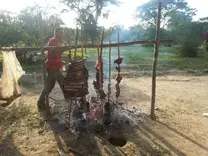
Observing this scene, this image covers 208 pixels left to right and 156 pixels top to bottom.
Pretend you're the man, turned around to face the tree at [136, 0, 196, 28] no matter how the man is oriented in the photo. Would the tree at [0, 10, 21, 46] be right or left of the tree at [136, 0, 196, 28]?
left

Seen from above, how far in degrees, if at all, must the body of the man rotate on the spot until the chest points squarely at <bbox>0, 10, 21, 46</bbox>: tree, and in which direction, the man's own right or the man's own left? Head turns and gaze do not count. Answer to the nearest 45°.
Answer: approximately 90° to the man's own left

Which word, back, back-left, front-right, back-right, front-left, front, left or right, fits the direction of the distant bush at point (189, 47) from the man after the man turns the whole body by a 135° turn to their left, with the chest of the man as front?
right

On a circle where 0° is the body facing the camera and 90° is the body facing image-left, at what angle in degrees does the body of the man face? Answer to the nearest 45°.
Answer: approximately 270°

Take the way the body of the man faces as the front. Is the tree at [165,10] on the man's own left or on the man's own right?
on the man's own left

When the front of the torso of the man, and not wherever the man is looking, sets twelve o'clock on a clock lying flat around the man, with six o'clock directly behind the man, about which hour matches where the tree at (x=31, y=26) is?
The tree is roughly at 9 o'clock from the man.
